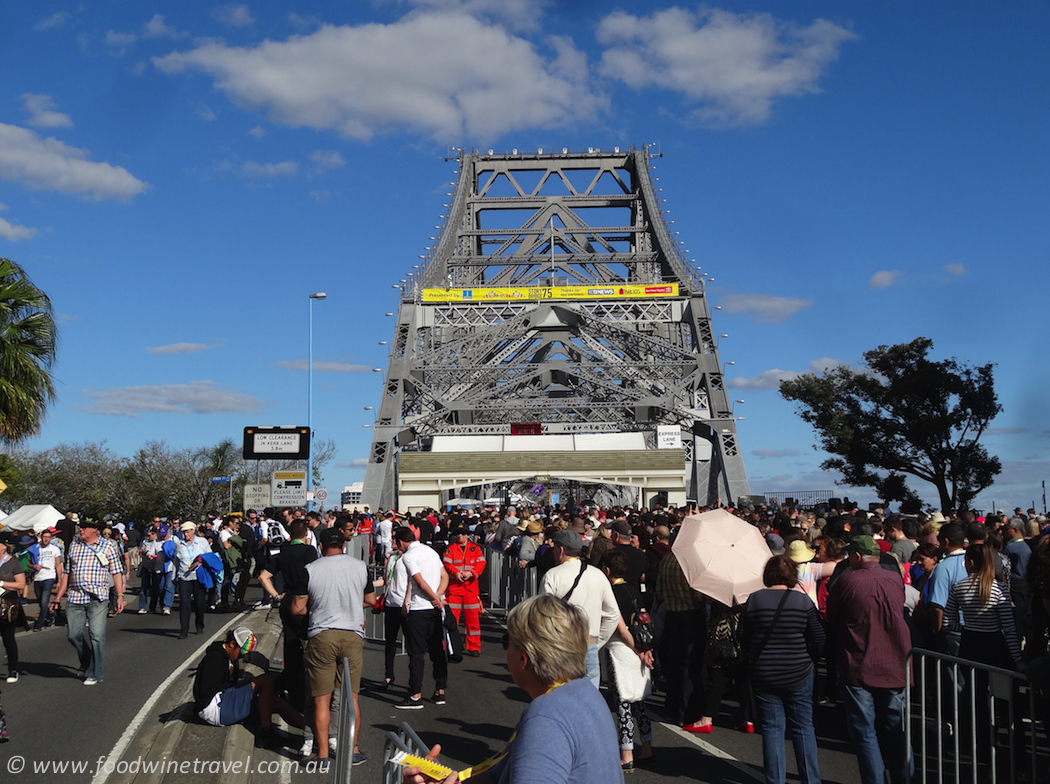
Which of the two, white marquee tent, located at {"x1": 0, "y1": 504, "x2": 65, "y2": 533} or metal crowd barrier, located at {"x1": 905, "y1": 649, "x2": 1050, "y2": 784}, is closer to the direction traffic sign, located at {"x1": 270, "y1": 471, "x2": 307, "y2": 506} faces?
the metal crowd barrier

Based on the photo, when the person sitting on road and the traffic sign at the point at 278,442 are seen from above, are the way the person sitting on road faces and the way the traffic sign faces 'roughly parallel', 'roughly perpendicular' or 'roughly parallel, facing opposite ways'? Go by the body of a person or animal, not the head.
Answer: roughly perpendicular

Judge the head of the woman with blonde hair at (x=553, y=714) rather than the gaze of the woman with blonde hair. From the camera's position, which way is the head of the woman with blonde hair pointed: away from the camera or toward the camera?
away from the camera

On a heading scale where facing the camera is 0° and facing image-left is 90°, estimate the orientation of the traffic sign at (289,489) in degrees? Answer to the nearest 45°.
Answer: approximately 0°

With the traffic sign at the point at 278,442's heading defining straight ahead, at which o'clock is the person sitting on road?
The person sitting on road is roughly at 12 o'clock from the traffic sign.

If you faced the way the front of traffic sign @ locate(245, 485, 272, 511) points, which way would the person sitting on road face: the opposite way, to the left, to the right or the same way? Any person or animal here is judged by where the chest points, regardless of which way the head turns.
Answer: to the left

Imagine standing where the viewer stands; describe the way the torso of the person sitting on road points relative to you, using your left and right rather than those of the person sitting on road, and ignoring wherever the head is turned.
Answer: facing to the right of the viewer
